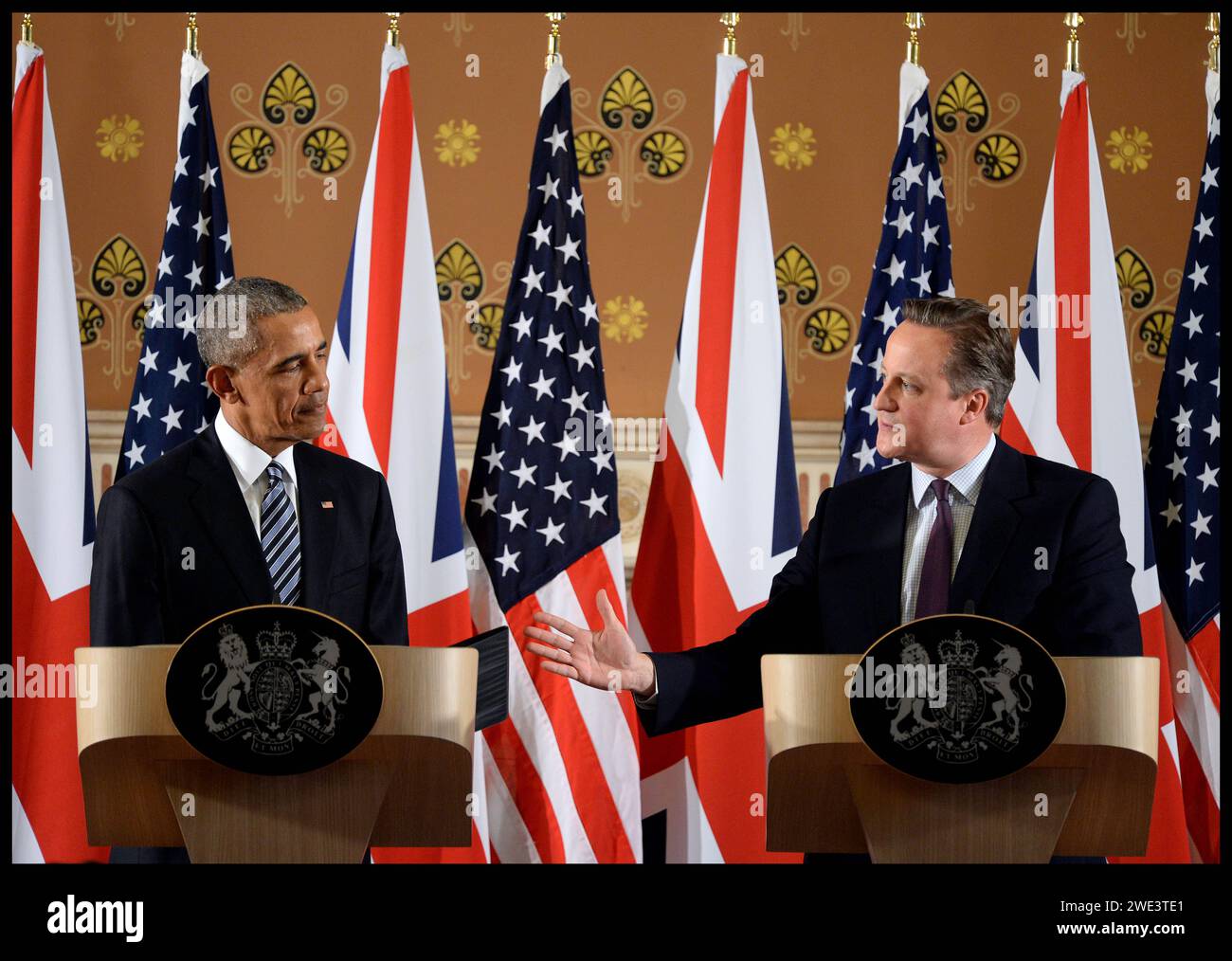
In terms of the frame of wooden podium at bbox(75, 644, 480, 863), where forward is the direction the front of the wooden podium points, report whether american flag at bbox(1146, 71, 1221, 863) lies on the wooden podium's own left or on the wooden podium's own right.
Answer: on the wooden podium's own left

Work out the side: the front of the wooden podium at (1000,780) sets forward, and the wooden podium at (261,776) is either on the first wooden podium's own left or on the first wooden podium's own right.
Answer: on the first wooden podium's own right

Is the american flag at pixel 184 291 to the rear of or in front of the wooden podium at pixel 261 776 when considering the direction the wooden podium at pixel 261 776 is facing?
to the rear

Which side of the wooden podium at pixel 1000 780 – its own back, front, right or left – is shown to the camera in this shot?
front

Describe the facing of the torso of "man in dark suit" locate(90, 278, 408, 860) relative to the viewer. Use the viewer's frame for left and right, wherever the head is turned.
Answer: facing the viewer and to the right of the viewer

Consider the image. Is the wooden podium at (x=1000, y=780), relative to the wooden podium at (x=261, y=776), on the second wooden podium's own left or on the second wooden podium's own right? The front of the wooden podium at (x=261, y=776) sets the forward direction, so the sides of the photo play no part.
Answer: on the second wooden podium's own left

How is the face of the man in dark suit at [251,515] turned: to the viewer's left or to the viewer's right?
to the viewer's right

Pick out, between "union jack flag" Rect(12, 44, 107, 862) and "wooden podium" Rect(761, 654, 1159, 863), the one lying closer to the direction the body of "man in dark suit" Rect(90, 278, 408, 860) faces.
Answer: the wooden podium

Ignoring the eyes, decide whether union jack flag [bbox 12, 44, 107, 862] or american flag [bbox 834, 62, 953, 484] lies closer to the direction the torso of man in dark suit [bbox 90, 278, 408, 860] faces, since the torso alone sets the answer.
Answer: the american flag

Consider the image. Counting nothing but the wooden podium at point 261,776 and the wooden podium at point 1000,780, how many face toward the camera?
2

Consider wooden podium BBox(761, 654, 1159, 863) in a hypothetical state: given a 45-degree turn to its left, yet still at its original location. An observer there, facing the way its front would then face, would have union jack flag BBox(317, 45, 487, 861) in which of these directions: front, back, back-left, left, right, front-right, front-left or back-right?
back

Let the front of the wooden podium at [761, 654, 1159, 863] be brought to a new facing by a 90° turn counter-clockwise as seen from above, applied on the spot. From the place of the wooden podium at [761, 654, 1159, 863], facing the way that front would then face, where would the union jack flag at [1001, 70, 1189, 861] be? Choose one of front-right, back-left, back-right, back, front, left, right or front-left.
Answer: left

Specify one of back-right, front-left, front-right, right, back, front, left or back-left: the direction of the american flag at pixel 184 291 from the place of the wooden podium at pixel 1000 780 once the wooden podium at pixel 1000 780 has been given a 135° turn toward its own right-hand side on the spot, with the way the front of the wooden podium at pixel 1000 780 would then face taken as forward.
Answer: front

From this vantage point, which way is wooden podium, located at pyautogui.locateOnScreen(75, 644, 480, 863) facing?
toward the camera
